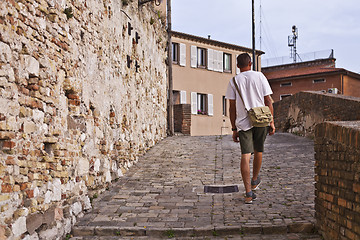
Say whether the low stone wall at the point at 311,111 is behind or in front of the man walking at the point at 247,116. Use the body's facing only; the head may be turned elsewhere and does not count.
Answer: in front

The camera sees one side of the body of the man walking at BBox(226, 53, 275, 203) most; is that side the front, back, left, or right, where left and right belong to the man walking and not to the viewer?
back
